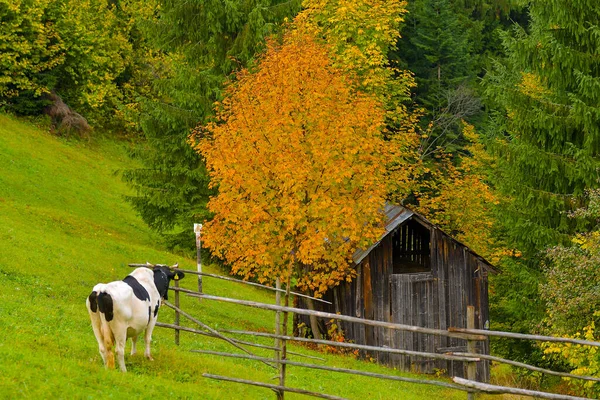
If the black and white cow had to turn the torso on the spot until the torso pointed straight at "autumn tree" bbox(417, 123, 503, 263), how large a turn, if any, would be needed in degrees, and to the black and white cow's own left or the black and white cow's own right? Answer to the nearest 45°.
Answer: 0° — it already faces it

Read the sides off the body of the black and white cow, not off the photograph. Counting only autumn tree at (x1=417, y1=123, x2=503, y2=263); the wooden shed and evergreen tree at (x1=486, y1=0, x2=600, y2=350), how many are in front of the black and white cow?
3

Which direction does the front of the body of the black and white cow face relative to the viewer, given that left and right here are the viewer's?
facing away from the viewer and to the right of the viewer

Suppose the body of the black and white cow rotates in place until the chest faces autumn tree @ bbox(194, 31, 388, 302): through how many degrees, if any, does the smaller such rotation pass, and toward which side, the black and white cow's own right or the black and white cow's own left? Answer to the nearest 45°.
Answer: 0° — it already faces it

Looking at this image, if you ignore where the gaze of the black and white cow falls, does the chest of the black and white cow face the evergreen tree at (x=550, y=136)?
yes

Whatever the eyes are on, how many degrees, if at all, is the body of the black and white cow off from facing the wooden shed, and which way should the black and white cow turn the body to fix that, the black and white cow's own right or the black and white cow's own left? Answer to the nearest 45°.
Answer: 0° — it already faces it
